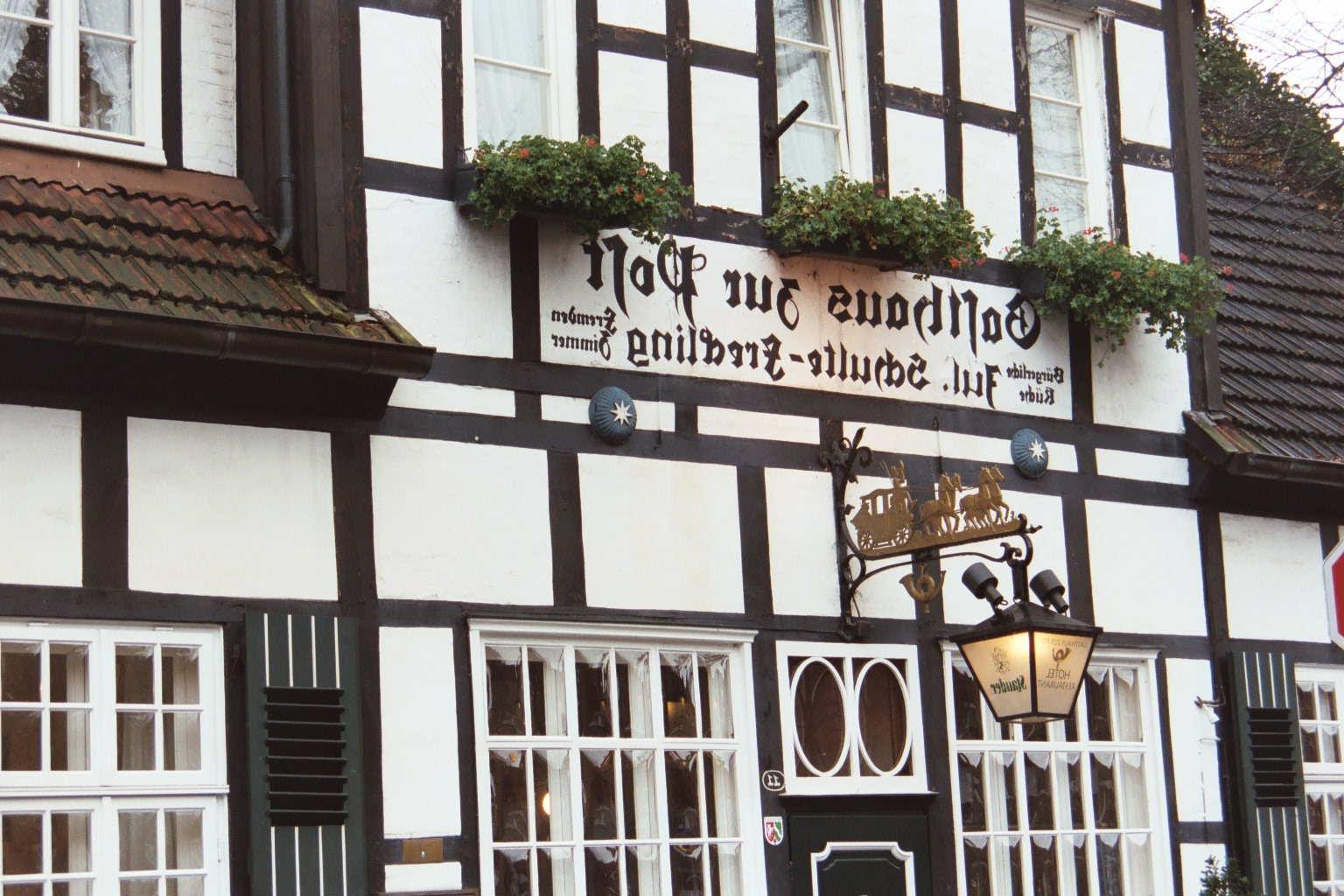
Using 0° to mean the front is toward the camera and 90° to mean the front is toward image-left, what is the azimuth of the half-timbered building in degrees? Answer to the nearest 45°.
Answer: approximately 315°
